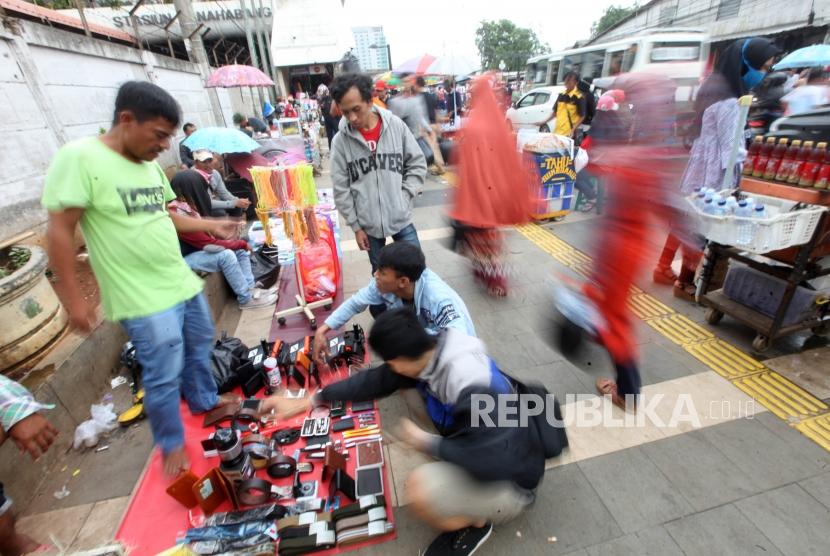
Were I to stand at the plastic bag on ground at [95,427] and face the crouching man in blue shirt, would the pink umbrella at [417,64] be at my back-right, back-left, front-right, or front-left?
front-left

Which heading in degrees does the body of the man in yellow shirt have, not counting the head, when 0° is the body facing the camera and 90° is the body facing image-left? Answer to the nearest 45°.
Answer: approximately 45°

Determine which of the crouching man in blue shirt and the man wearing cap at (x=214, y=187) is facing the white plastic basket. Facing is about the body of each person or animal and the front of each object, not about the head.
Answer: the man wearing cap

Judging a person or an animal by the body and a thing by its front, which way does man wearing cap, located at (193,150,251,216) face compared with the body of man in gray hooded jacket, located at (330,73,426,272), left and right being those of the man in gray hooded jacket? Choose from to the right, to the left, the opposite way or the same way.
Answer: to the left

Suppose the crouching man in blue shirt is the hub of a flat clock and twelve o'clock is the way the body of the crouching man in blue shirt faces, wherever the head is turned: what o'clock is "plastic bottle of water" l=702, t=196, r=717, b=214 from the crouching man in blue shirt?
The plastic bottle of water is roughly at 7 o'clock from the crouching man in blue shirt.

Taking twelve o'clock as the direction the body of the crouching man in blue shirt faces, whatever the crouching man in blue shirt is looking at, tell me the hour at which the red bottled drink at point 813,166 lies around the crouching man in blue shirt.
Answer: The red bottled drink is roughly at 7 o'clock from the crouching man in blue shirt.

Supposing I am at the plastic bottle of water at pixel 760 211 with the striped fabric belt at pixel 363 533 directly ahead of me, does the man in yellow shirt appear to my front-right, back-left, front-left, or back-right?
back-right

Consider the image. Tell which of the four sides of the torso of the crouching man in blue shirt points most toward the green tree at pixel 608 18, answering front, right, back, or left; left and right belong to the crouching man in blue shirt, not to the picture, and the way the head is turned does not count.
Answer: back

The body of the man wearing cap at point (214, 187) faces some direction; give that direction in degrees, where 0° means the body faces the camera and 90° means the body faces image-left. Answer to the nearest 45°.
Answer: approximately 315°

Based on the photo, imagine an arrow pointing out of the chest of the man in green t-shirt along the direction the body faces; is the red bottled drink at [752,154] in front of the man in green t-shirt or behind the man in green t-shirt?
in front

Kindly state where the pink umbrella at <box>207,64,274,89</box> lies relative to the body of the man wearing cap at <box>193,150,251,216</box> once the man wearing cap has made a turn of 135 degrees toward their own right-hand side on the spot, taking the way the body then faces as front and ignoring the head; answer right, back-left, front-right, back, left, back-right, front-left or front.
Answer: right
